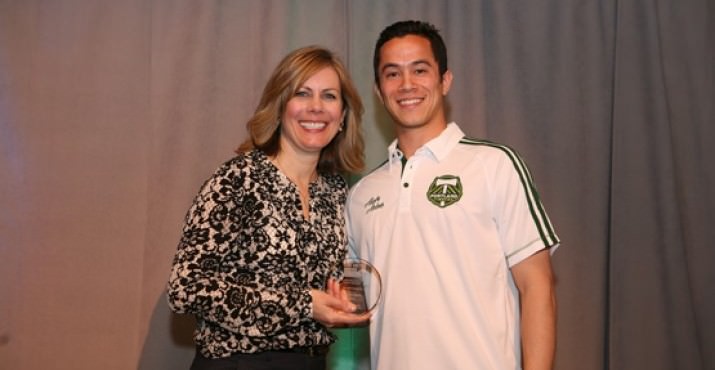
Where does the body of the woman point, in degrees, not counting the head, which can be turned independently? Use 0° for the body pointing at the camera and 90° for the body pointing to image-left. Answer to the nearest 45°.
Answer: approximately 315°

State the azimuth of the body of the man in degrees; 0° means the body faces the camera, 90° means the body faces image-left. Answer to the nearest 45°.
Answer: approximately 45°
